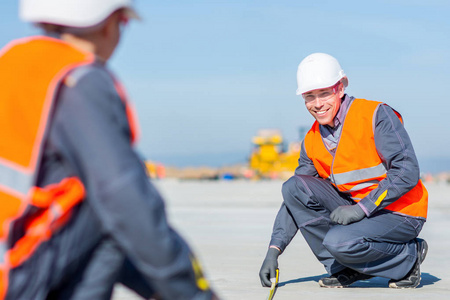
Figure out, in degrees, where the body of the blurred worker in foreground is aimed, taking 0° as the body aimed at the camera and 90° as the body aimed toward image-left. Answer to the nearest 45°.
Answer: approximately 225°

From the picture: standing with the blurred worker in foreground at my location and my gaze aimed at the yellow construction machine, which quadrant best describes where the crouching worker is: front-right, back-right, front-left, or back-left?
front-right

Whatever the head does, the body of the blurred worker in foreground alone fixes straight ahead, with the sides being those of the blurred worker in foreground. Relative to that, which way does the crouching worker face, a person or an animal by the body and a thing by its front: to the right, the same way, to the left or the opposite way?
the opposite way

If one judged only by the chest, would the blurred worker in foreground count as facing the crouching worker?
yes

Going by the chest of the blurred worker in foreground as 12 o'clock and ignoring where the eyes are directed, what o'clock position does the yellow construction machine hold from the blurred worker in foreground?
The yellow construction machine is roughly at 11 o'clock from the blurred worker in foreground.

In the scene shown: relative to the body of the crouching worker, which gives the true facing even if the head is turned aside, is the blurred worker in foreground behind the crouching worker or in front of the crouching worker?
in front

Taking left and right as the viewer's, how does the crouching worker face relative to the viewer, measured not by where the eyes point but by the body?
facing the viewer and to the left of the viewer

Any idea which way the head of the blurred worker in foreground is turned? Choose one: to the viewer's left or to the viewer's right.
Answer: to the viewer's right

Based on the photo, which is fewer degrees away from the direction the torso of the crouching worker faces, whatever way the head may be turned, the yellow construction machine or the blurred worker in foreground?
the blurred worker in foreground

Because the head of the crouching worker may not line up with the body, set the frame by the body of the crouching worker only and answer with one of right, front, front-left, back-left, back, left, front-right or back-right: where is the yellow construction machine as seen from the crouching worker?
back-right

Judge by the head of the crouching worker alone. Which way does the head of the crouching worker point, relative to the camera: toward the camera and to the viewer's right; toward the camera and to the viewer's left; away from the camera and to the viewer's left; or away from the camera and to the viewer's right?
toward the camera and to the viewer's left
